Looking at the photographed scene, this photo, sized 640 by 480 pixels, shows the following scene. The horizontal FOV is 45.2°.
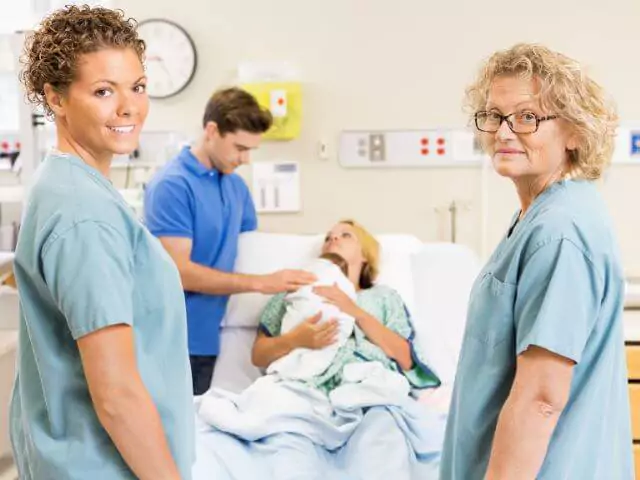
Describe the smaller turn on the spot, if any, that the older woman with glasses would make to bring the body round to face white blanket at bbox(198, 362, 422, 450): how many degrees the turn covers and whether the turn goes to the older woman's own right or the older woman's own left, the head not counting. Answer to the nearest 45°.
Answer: approximately 45° to the older woman's own right

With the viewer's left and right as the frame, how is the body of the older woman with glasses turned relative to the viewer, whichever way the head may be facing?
facing to the left of the viewer

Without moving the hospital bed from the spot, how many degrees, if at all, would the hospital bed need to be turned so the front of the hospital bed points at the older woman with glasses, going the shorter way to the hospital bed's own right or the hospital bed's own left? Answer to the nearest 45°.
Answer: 0° — it already faces them

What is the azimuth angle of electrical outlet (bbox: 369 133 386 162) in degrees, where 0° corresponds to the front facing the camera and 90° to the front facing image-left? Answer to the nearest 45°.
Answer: approximately 0°

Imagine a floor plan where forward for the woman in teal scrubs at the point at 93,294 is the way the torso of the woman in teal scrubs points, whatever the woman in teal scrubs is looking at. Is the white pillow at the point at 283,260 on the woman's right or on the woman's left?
on the woman's left

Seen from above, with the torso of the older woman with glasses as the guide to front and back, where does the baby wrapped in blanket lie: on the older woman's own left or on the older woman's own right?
on the older woman's own right

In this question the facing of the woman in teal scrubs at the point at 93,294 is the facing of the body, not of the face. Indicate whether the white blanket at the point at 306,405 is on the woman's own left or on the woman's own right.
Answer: on the woman's own left

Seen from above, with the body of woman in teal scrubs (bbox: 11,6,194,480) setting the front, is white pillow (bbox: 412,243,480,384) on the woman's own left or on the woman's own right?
on the woman's own left

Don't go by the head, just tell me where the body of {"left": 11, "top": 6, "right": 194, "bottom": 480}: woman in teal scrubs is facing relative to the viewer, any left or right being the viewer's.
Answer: facing to the right of the viewer
